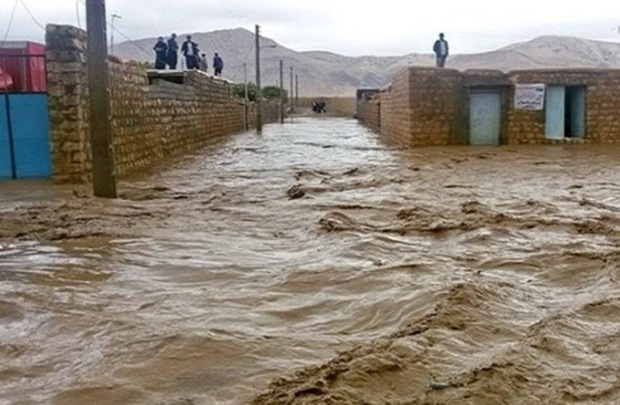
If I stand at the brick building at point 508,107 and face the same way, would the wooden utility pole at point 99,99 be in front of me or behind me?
in front

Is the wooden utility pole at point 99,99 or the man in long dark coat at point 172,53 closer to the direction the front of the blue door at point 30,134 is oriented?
the wooden utility pole

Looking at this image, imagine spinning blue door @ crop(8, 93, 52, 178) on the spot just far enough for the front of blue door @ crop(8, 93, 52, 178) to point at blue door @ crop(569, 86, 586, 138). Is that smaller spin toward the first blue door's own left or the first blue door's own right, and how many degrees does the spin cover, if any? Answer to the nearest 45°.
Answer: approximately 90° to the first blue door's own left
